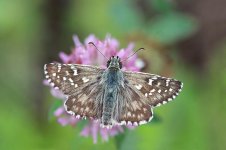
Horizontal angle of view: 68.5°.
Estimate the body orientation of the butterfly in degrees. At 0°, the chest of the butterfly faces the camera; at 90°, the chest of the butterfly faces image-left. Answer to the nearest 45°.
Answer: approximately 180°
